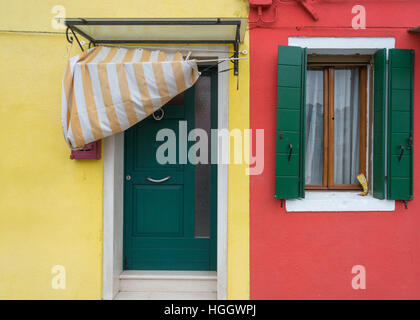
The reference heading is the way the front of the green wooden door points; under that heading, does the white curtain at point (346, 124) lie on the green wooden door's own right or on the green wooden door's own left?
on the green wooden door's own left

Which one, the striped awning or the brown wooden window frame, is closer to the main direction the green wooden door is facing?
the striped awning

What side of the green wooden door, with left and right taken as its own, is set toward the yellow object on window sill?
left

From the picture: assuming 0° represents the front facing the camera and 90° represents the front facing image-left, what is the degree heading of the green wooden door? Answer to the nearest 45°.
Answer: approximately 0°

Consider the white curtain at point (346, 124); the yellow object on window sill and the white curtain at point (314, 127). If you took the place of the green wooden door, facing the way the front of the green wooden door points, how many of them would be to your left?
3

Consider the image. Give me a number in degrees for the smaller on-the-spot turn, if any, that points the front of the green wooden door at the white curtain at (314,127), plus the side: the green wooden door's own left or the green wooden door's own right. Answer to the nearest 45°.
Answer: approximately 90° to the green wooden door's own left
